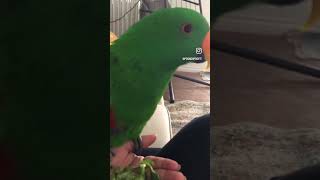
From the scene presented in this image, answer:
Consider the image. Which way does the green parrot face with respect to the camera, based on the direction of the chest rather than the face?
to the viewer's right
